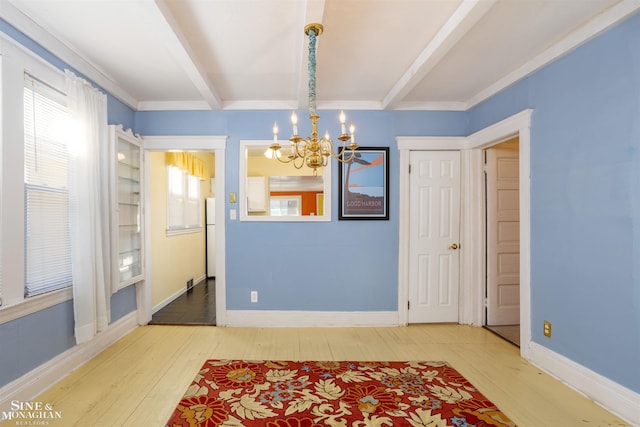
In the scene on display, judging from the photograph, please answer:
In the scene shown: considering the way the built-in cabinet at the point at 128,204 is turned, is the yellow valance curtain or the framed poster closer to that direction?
the framed poster

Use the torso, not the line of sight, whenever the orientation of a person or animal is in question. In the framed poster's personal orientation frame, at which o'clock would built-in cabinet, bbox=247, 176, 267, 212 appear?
The built-in cabinet is roughly at 4 o'clock from the framed poster.

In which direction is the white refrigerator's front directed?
to the viewer's left

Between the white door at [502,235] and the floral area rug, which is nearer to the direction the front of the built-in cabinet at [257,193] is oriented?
the floral area rug

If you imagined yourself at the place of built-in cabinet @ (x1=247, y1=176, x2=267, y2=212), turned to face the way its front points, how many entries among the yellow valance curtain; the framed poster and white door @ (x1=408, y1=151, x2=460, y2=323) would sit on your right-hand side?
1

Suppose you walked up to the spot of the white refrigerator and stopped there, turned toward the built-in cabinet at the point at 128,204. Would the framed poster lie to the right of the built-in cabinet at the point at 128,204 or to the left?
left

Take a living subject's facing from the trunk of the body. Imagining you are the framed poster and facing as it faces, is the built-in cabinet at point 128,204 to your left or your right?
on your right

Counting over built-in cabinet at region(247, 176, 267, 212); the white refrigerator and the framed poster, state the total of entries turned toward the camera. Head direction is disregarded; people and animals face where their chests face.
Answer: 2

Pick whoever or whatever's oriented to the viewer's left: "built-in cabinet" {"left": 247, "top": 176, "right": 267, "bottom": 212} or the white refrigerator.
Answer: the white refrigerator

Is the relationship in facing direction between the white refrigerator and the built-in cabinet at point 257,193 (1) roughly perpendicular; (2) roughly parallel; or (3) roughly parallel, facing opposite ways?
roughly perpendicular

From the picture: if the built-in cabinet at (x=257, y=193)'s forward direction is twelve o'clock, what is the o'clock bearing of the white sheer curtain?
The white sheer curtain is roughly at 1 o'clock from the built-in cabinet.

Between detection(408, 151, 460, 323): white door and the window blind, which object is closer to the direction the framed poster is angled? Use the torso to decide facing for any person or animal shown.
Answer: the window blind

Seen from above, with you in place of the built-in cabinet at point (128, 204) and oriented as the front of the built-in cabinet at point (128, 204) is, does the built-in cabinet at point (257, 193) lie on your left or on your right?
on your left

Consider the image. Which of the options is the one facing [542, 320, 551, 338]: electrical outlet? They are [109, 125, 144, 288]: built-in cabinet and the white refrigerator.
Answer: the built-in cabinet

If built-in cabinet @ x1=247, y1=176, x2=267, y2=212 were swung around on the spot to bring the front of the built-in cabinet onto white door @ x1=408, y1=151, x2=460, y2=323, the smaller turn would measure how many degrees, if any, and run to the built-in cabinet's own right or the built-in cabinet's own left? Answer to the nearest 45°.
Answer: approximately 45° to the built-in cabinet's own left
